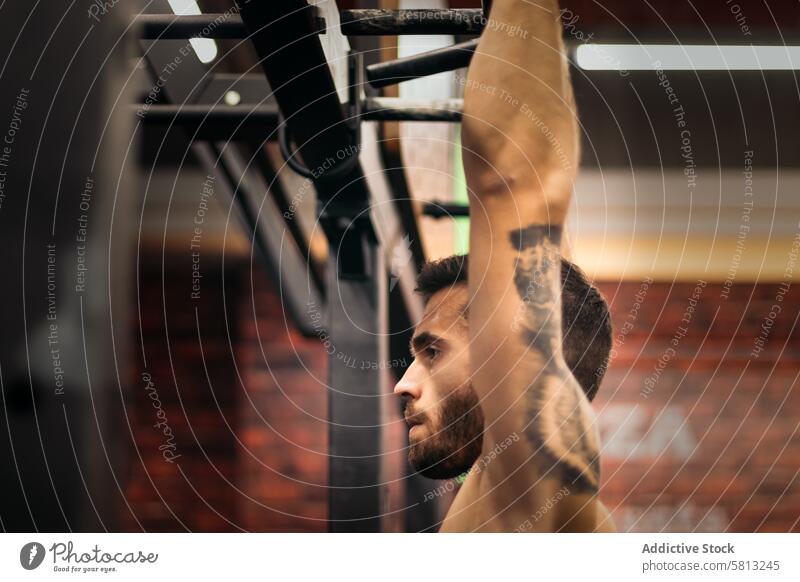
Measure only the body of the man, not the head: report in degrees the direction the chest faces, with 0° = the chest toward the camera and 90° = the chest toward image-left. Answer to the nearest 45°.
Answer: approximately 90°
